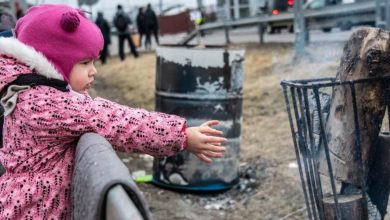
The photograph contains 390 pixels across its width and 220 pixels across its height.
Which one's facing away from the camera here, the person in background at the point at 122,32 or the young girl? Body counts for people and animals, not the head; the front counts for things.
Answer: the person in background

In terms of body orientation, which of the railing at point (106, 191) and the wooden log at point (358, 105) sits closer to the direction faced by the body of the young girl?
the wooden log

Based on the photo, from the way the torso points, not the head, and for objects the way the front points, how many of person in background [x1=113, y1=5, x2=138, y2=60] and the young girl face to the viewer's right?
1

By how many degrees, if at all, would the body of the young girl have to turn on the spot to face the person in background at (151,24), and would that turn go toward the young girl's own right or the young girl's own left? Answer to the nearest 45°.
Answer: approximately 90° to the young girl's own left

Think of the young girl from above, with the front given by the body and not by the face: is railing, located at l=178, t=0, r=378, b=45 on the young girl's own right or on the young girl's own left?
on the young girl's own left

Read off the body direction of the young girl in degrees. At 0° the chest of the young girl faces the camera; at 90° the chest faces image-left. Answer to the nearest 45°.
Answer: approximately 270°

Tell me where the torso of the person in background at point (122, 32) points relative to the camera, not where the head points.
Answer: away from the camera

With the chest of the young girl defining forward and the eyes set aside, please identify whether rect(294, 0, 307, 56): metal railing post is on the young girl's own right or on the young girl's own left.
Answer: on the young girl's own left

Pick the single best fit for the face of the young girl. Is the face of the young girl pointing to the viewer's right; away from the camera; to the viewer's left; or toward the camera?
to the viewer's right

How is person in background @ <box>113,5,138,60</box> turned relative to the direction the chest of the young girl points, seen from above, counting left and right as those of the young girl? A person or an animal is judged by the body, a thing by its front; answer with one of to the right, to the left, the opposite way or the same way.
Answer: to the left

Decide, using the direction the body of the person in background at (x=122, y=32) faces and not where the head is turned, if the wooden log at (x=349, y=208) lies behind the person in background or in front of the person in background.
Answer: behind
